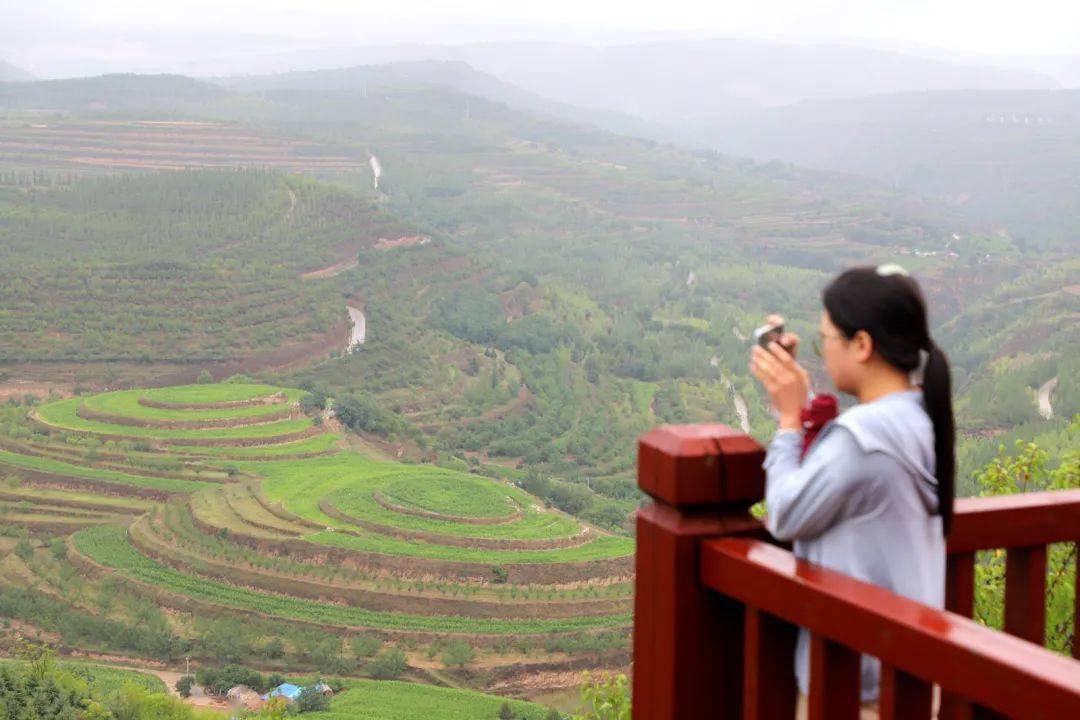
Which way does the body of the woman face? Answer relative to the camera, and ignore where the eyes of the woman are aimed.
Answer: to the viewer's left

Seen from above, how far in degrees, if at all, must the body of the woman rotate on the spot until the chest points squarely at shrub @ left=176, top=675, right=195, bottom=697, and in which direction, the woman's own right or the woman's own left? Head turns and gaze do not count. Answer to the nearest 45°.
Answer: approximately 45° to the woman's own right

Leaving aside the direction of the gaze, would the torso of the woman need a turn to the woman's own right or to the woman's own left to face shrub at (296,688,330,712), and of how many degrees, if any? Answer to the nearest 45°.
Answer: approximately 45° to the woman's own right

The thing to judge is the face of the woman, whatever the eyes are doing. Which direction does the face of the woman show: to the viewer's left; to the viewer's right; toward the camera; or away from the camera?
to the viewer's left
